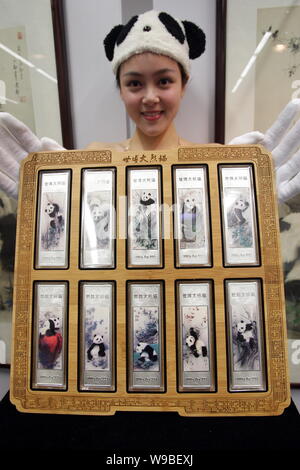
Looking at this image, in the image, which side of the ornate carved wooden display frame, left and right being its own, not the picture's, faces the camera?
front
